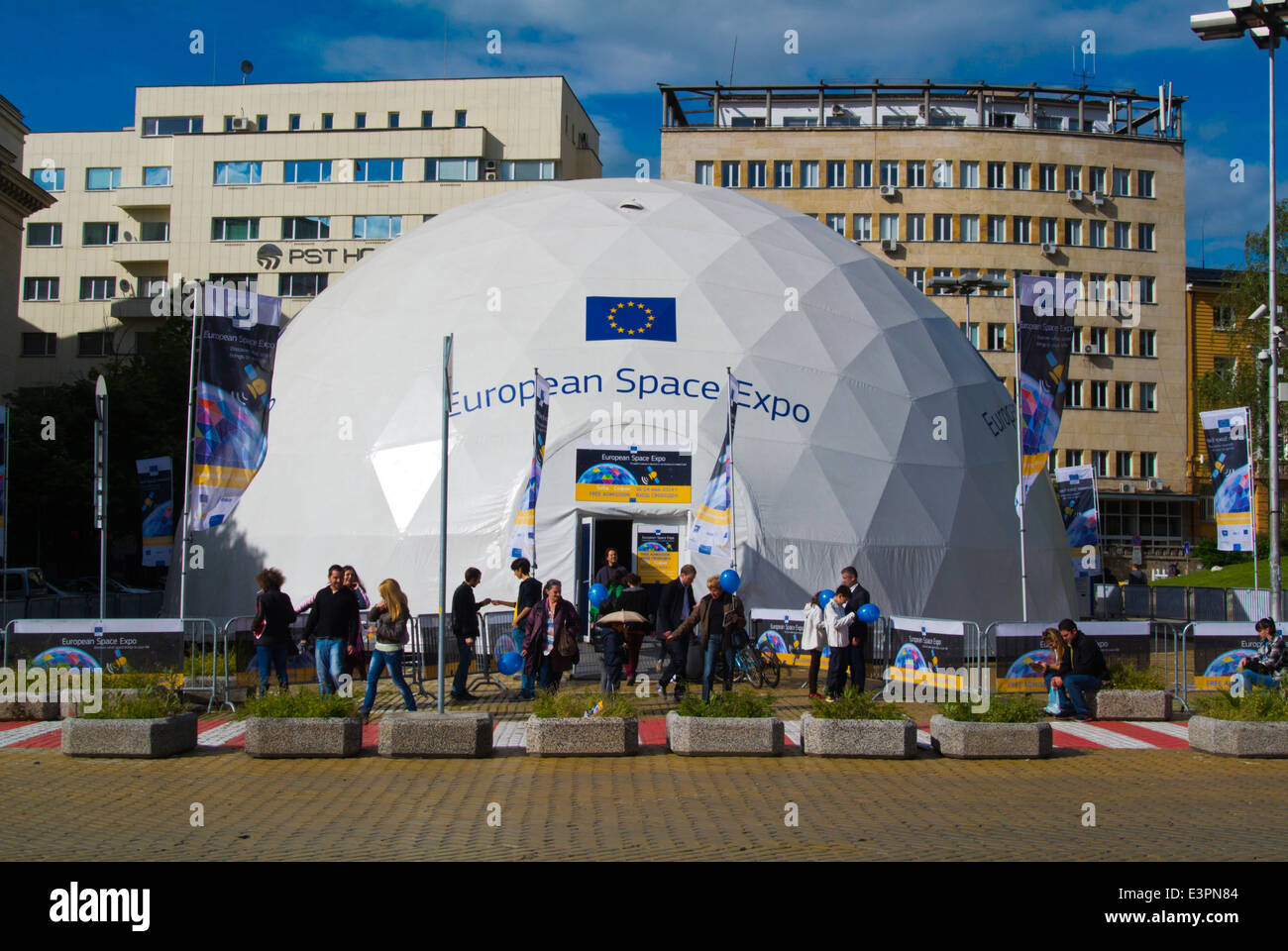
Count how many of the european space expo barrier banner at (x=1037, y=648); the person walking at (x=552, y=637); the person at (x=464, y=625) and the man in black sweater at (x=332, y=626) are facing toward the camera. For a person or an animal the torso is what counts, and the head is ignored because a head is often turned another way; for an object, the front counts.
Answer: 3

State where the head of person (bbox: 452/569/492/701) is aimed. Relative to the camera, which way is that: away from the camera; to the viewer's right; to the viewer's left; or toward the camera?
to the viewer's right

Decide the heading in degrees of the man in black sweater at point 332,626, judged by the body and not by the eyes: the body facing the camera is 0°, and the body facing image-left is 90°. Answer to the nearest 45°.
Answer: approximately 0°

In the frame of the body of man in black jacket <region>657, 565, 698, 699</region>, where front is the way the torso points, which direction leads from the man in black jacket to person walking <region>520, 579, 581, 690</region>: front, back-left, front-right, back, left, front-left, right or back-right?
right

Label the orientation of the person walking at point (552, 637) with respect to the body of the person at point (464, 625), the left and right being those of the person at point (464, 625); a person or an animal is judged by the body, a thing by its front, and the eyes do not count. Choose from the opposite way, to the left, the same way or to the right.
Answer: to the right

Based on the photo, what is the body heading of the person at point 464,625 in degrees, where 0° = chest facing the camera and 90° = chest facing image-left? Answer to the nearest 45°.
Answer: approximately 270°

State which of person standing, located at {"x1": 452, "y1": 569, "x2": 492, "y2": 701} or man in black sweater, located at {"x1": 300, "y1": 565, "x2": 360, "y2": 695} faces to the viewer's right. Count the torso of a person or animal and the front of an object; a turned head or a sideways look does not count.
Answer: the person standing

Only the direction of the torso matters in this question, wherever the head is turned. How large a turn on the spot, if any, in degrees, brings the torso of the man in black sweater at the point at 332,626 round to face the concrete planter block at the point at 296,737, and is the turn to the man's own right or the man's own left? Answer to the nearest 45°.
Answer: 0° — they already face it

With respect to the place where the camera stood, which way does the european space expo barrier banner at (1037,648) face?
facing the viewer

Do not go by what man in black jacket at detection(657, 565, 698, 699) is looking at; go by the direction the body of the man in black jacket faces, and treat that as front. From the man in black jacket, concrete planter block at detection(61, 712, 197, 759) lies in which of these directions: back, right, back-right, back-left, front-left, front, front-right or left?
right

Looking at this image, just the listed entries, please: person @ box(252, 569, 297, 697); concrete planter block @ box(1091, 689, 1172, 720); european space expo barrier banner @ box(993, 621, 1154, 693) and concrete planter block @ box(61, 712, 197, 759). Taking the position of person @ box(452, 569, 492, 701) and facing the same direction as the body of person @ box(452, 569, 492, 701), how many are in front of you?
2

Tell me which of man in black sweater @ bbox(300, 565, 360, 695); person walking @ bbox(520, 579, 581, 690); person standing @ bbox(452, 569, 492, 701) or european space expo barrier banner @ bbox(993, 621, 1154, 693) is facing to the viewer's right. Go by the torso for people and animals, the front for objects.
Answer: person standing @ bbox(452, 569, 492, 701)

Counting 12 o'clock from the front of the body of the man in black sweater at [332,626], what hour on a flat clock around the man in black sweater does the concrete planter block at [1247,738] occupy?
The concrete planter block is roughly at 10 o'clock from the man in black sweater.

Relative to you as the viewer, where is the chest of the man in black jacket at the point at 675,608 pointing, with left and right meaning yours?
facing the viewer and to the right of the viewer
